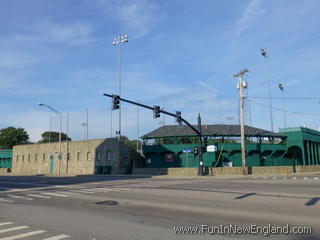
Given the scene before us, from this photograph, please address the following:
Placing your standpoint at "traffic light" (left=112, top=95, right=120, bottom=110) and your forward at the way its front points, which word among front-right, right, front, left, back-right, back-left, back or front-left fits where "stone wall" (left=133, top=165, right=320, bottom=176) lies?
left

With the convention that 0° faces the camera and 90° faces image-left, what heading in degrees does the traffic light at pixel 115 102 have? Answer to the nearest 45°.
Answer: approximately 315°
